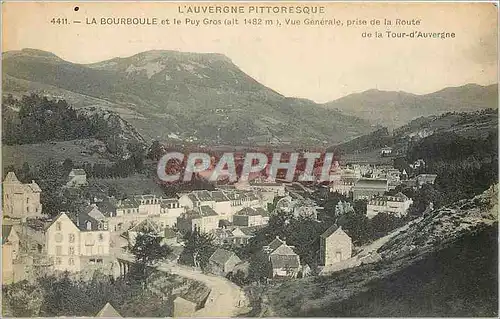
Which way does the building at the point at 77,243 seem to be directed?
toward the camera

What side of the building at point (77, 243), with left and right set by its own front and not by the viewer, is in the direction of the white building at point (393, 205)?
left

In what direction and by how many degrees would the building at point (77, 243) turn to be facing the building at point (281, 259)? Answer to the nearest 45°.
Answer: approximately 90° to its left

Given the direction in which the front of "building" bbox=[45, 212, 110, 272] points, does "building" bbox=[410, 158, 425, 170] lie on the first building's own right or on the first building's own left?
on the first building's own left

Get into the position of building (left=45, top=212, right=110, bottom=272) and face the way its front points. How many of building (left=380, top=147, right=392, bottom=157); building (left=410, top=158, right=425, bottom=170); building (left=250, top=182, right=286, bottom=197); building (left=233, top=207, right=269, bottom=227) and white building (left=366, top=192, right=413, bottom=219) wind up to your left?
5

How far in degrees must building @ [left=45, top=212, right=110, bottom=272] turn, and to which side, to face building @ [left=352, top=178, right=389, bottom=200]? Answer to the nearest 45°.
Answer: approximately 90° to its left

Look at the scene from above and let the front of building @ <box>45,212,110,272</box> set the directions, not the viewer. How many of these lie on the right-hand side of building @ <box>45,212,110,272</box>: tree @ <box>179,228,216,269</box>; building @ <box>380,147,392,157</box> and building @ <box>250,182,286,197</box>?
0
